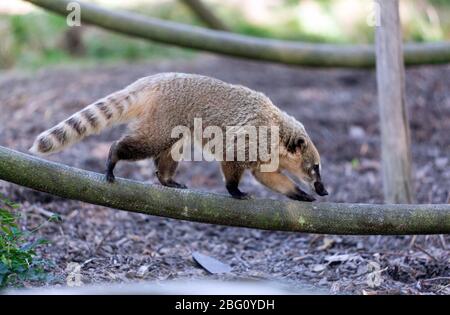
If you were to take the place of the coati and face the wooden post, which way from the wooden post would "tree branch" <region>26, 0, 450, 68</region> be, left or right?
left

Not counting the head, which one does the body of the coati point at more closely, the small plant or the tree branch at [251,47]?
the tree branch

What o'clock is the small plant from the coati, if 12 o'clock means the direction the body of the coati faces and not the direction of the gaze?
The small plant is roughly at 5 o'clock from the coati.

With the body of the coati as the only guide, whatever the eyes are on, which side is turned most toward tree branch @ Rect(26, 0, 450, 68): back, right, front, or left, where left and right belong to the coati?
left

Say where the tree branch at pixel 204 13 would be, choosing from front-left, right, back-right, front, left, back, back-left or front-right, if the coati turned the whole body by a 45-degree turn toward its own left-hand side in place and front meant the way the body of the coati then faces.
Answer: front-left

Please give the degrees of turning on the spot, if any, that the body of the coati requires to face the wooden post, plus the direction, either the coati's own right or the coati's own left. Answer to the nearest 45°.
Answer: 0° — it already faces it

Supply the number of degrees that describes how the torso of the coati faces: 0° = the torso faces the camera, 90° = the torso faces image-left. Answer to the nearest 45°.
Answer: approximately 270°
